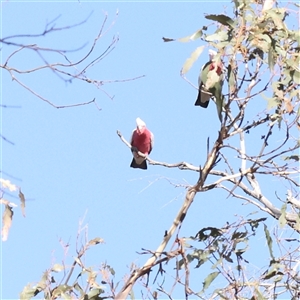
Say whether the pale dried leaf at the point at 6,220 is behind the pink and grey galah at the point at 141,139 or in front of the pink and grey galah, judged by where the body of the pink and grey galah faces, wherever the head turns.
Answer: in front

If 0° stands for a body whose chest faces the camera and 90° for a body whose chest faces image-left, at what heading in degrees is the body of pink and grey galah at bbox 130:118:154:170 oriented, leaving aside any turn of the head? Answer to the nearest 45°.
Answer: approximately 0°
